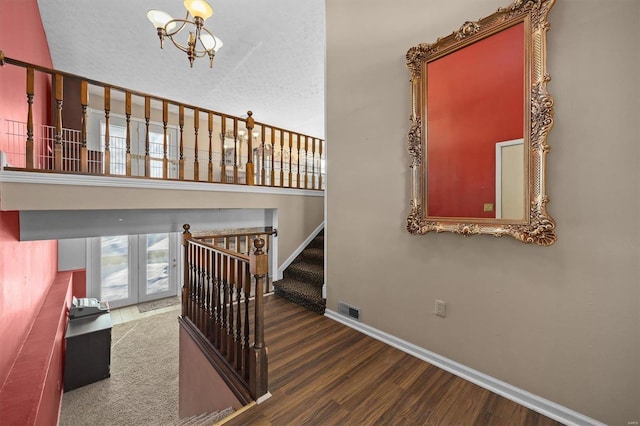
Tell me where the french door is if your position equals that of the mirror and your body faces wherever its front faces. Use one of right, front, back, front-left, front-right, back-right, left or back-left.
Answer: front-right

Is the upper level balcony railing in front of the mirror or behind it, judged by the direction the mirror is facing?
in front

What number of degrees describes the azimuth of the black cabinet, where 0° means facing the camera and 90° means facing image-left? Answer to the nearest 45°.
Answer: approximately 225°
